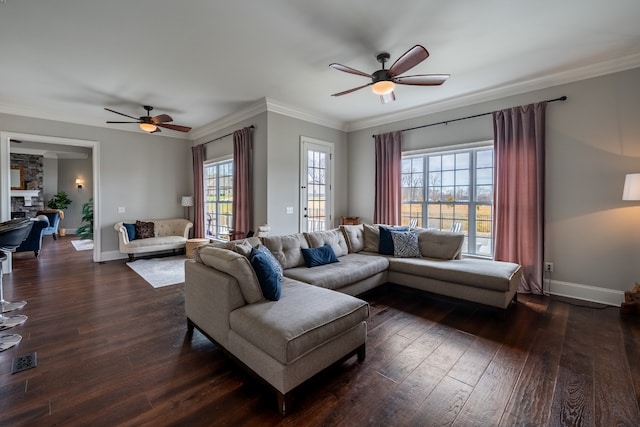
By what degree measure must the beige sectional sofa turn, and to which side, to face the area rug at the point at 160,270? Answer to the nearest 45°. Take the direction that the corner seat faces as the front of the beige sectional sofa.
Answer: approximately 180°

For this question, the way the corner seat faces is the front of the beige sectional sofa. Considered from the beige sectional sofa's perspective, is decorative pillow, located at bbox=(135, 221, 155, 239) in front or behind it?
behind

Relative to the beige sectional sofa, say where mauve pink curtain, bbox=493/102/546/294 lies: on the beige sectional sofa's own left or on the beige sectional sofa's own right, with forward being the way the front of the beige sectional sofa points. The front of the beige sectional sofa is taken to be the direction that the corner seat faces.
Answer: on the beige sectional sofa's own left

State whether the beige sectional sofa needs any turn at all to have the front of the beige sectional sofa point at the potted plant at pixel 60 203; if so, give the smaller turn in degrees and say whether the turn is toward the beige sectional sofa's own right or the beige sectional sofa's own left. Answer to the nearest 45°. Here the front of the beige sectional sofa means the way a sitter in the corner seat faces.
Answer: approximately 180°

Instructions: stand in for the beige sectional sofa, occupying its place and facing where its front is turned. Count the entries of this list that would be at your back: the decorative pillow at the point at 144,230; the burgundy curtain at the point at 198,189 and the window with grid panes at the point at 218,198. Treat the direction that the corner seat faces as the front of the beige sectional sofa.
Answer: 3

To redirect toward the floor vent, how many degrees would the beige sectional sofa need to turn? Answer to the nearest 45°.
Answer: approximately 135° to its right

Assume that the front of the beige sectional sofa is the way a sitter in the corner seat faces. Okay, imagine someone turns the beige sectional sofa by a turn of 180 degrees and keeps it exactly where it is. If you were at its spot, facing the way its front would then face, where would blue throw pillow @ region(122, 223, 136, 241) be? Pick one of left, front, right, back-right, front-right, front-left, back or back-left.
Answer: front

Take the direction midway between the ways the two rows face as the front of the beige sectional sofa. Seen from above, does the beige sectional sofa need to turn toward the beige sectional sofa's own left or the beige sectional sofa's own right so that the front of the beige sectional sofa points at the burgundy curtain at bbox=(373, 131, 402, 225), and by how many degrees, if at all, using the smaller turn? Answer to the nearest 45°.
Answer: approximately 135° to the beige sectional sofa's own left

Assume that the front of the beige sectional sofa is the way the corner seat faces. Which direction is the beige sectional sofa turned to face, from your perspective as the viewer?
facing the viewer and to the right of the viewer

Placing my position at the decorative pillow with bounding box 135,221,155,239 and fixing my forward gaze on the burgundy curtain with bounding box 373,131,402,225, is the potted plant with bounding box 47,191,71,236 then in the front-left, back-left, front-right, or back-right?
back-left

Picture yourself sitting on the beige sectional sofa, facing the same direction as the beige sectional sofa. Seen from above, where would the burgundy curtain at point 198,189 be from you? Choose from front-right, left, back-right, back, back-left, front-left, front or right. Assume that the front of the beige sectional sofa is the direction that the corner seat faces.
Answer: back

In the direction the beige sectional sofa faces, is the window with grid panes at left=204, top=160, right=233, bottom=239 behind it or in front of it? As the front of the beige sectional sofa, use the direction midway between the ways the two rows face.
behind

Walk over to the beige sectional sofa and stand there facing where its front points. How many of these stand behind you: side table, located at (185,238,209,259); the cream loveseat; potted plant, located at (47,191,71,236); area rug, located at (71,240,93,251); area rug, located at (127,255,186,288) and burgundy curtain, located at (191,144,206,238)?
6

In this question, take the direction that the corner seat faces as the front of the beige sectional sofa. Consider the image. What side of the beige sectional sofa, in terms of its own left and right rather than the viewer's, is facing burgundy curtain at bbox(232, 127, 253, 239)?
back

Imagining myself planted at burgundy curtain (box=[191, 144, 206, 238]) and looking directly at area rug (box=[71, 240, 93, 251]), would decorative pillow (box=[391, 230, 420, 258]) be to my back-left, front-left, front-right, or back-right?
back-left

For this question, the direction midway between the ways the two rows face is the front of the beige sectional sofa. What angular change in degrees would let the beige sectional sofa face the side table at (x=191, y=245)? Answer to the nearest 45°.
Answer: approximately 180°
